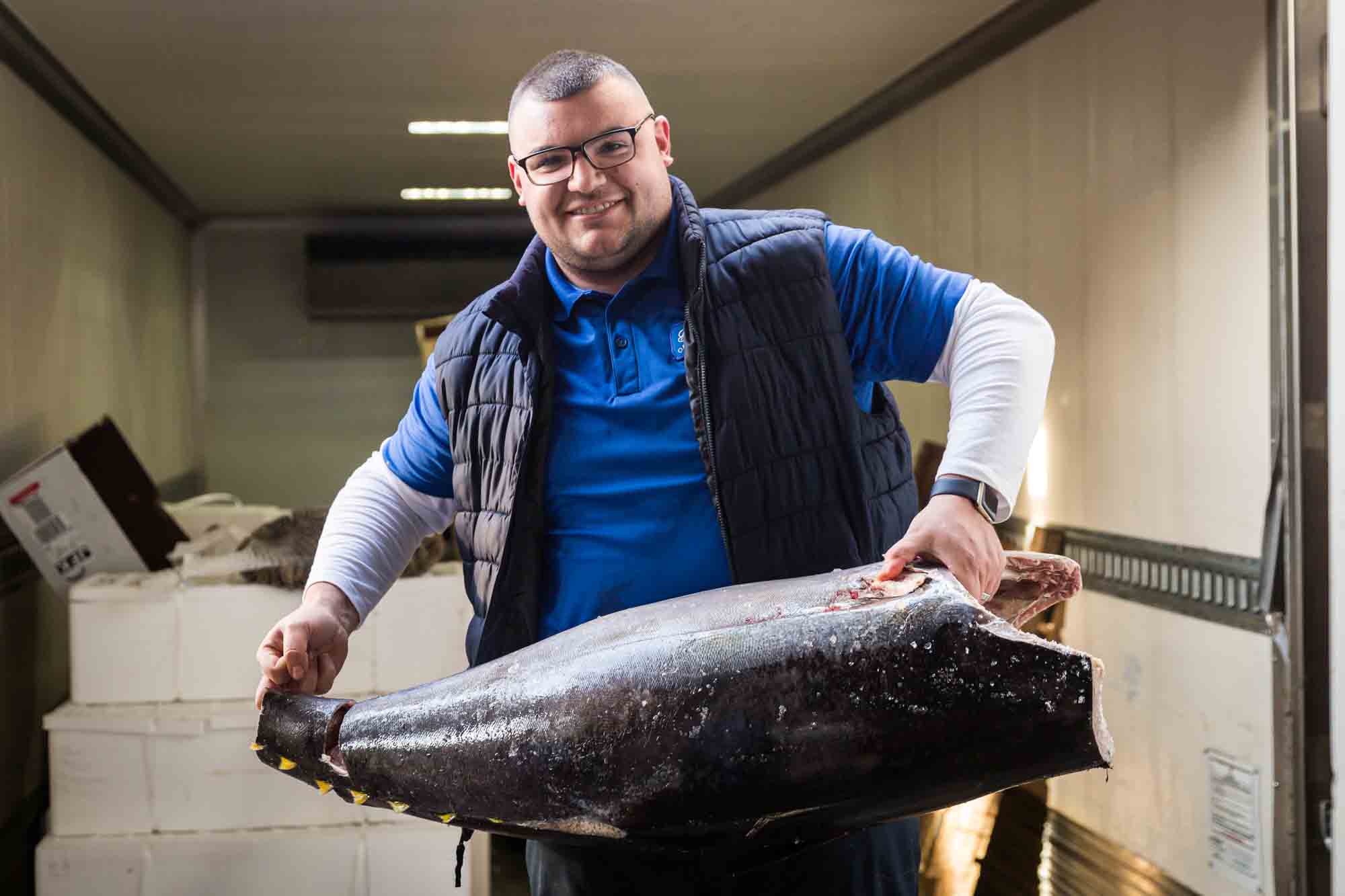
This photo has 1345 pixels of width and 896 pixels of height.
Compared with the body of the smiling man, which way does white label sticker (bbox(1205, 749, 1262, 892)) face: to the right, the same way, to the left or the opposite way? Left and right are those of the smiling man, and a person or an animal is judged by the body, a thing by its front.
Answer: to the right

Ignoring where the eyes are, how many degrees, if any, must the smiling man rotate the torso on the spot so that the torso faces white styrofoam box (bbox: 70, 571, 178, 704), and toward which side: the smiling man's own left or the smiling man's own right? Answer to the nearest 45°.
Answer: approximately 135° to the smiling man's own right

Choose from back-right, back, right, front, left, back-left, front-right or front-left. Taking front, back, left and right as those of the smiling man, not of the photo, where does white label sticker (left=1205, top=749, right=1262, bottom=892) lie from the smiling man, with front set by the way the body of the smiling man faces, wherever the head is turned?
back-left

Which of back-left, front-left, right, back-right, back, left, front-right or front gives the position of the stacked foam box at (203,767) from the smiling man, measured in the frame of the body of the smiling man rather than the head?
back-right

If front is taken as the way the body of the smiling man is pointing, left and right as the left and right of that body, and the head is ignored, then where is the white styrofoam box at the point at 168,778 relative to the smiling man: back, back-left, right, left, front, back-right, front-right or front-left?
back-right

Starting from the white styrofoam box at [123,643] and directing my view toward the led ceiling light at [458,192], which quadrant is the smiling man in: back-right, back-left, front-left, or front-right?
back-right

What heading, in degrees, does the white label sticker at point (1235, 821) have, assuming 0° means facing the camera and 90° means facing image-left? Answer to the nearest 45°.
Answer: approximately 45°

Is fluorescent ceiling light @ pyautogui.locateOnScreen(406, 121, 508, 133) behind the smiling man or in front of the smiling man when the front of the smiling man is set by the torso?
behind

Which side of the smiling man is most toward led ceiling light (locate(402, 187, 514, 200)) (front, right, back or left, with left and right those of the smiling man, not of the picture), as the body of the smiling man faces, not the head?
back
